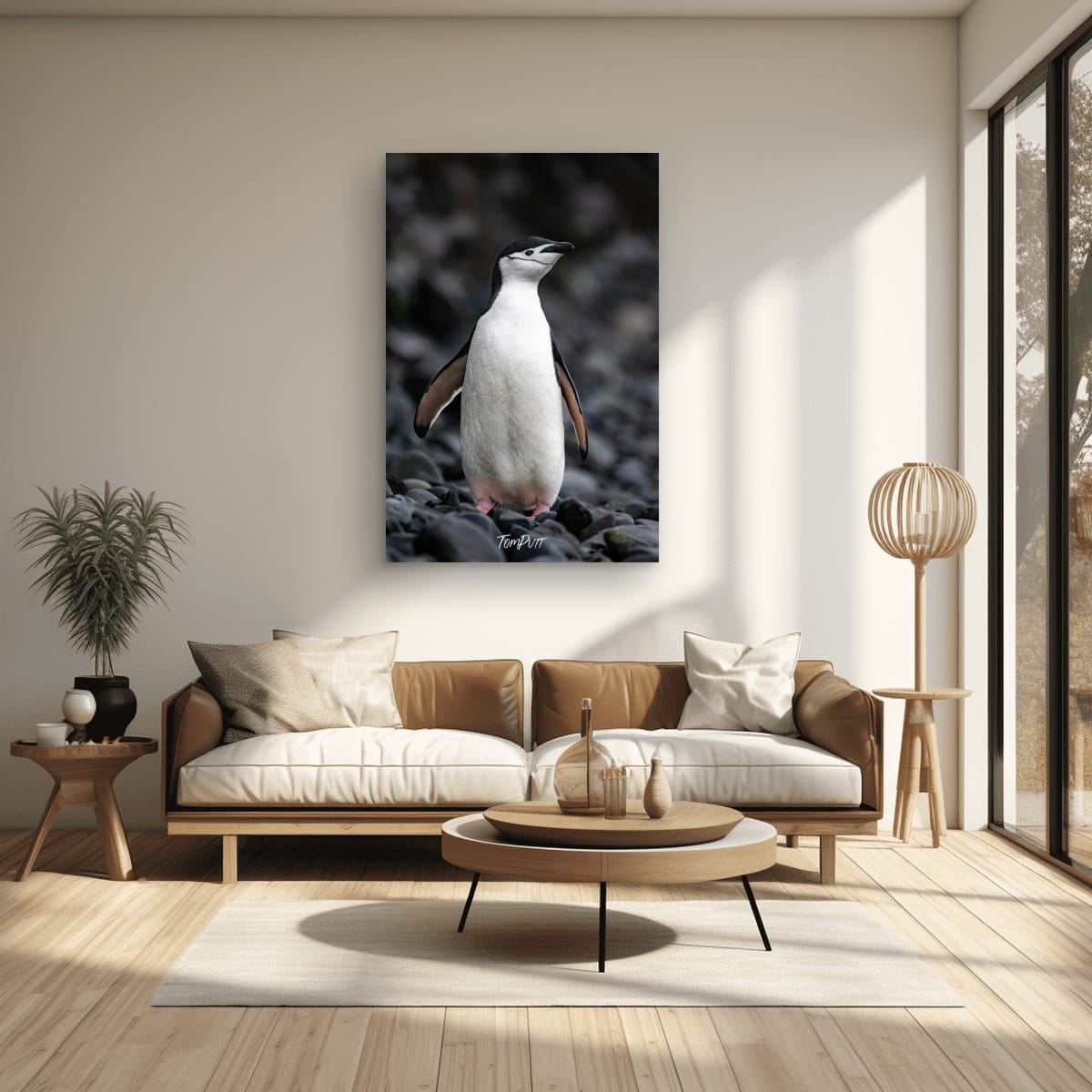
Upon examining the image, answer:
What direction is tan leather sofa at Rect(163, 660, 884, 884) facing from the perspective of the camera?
toward the camera

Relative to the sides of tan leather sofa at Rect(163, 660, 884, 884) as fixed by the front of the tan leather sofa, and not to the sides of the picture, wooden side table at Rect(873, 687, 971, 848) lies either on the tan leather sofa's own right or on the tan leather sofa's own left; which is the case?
on the tan leather sofa's own left

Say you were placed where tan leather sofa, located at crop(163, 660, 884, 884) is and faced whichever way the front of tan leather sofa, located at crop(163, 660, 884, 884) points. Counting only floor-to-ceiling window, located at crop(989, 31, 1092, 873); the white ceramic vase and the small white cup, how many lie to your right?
2

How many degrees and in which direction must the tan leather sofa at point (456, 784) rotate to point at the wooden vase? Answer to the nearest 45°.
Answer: approximately 45° to its left

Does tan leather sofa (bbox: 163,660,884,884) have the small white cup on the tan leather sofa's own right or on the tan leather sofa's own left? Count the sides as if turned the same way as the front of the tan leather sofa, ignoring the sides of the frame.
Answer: on the tan leather sofa's own right

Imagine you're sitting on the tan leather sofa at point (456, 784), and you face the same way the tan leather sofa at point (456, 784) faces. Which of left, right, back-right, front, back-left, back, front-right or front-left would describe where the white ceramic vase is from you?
right

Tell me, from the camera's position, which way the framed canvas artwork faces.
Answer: facing the viewer

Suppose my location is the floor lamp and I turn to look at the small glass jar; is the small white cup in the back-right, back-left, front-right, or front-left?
front-right

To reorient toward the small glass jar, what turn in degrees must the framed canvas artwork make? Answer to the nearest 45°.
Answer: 0° — it already faces it

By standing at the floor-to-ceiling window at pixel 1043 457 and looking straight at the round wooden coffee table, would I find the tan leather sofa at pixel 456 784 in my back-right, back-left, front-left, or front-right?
front-right

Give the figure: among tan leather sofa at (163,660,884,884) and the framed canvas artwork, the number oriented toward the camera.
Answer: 2

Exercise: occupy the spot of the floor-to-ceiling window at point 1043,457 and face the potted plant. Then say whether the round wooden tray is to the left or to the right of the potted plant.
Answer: left
